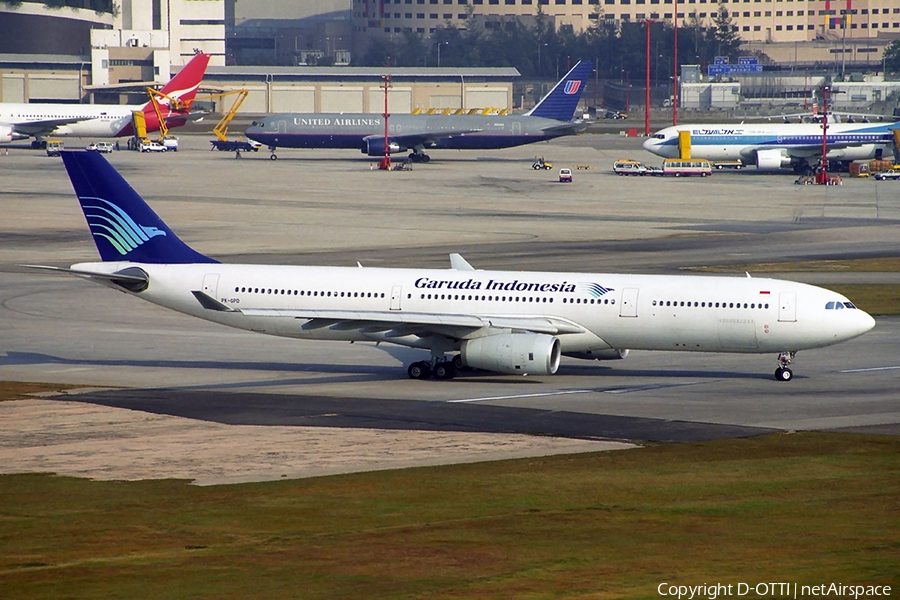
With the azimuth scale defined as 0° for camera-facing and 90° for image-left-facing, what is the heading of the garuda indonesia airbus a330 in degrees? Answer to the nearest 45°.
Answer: approximately 270°
